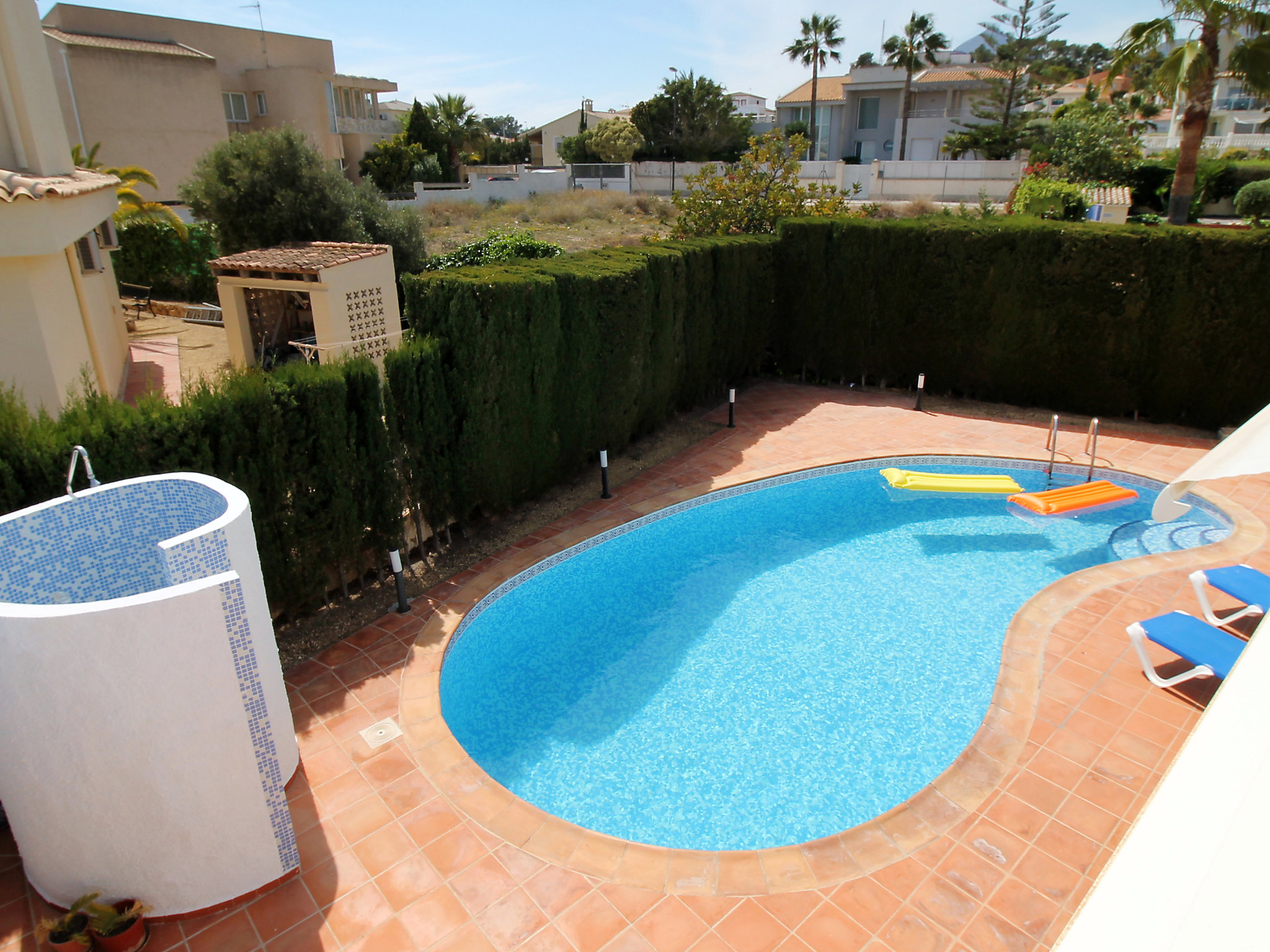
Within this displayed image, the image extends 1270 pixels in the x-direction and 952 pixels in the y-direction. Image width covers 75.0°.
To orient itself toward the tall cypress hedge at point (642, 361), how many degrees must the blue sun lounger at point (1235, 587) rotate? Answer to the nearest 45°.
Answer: approximately 45° to its right

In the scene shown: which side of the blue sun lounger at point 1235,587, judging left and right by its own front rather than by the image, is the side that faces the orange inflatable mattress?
front

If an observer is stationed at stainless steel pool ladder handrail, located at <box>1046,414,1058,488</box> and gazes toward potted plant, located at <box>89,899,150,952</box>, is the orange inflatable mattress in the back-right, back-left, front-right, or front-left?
front-left

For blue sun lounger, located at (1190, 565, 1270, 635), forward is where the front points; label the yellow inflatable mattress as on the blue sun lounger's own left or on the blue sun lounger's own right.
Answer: on the blue sun lounger's own right

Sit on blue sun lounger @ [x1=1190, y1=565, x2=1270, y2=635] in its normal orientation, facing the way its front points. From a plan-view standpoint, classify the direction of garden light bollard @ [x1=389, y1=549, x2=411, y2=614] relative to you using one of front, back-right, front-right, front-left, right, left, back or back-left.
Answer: front

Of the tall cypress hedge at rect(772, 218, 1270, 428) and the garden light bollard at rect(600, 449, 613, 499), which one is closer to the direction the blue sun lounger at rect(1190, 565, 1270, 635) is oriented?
the garden light bollard

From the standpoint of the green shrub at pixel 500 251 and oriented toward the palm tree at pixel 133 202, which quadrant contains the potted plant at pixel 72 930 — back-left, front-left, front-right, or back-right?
back-left

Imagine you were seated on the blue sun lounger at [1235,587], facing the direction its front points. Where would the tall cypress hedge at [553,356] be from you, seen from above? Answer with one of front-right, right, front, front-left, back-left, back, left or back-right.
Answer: front-right

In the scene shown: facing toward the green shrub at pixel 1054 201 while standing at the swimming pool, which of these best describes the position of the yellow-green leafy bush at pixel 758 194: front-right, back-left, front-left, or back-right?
front-left

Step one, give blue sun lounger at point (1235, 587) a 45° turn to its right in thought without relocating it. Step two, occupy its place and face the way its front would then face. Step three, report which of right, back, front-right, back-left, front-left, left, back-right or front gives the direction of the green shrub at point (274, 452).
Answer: front-left

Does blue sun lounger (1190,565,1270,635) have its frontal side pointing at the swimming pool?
yes

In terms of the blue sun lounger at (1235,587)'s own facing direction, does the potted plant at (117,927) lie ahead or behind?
ahead

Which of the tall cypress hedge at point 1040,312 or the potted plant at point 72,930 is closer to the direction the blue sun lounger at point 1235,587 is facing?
the potted plant

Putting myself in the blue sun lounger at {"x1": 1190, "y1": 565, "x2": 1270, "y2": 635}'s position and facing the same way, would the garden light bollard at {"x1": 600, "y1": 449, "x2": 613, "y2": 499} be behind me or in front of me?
in front

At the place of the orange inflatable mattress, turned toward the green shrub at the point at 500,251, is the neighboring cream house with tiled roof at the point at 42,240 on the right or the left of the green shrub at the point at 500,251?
left

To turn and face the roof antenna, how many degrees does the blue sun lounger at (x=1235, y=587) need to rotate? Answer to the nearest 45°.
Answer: approximately 45° to its right

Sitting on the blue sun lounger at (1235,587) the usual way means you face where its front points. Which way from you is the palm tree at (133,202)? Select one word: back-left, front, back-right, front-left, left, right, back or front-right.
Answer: front-right
